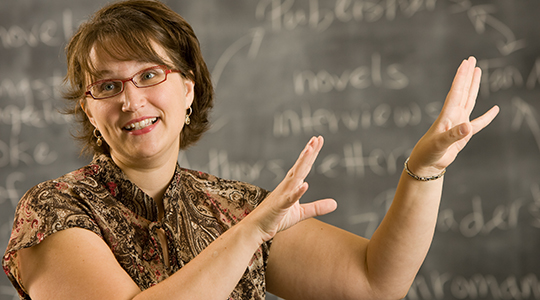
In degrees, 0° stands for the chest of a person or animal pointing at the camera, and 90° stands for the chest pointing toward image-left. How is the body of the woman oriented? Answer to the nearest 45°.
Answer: approximately 0°
